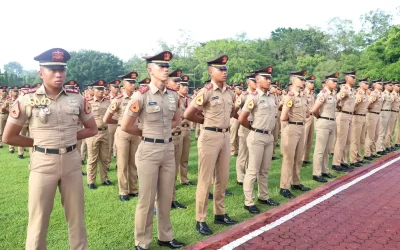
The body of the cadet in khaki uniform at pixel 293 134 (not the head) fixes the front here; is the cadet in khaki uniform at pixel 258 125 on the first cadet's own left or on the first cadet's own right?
on the first cadet's own right

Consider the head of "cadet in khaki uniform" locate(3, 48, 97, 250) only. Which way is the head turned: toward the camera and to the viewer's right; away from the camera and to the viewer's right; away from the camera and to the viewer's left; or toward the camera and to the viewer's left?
toward the camera and to the viewer's right

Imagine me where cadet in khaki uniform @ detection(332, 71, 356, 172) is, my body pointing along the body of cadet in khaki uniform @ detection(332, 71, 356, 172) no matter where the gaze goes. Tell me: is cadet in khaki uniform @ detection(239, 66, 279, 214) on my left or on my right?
on my right

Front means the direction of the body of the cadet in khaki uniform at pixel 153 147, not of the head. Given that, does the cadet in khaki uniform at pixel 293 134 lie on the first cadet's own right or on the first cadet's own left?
on the first cadet's own left

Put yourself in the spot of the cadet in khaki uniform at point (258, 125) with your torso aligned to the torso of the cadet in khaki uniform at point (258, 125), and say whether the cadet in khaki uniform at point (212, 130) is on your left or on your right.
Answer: on your right

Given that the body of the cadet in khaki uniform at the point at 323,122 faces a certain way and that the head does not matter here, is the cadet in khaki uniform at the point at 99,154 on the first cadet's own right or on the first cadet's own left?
on the first cadet's own right

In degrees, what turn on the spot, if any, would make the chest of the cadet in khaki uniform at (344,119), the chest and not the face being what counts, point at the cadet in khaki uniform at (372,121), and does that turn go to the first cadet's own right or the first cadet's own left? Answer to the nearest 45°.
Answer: approximately 135° to the first cadet's own left

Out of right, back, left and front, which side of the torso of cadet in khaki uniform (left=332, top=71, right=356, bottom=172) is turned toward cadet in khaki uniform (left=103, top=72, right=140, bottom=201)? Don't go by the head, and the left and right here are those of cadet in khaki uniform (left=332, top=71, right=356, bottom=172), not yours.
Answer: right

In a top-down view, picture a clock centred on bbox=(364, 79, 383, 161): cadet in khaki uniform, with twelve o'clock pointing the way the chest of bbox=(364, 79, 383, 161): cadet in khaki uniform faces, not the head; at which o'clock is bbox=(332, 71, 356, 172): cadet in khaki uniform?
bbox=(332, 71, 356, 172): cadet in khaki uniform is roughly at 2 o'clock from bbox=(364, 79, 383, 161): cadet in khaki uniform.
